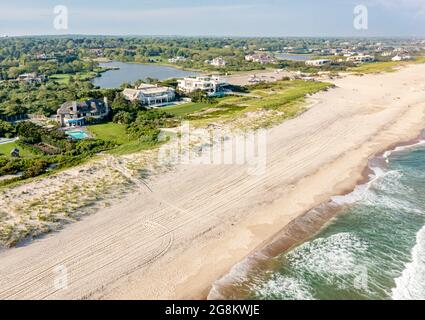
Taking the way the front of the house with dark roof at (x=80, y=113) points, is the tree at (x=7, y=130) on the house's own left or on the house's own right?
on the house's own right

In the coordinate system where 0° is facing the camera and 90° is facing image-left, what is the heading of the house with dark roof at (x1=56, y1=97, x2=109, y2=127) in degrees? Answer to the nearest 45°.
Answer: approximately 315°
